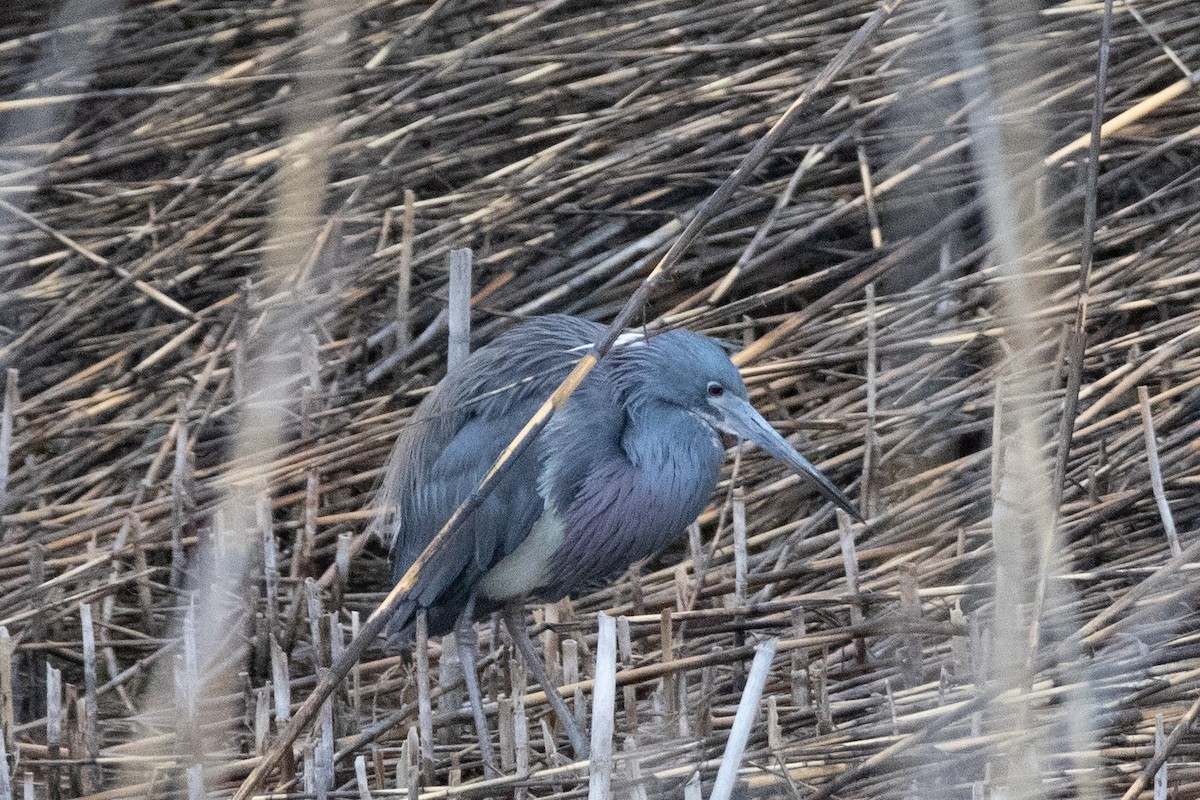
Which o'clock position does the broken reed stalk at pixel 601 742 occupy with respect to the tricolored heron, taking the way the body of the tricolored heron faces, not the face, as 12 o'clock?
The broken reed stalk is roughly at 3 o'clock from the tricolored heron.

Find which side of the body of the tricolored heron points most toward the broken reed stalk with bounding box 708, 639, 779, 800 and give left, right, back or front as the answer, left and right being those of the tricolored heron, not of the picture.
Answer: front

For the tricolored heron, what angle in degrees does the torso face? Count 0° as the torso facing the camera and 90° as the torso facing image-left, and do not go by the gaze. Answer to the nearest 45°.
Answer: approximately 270°
